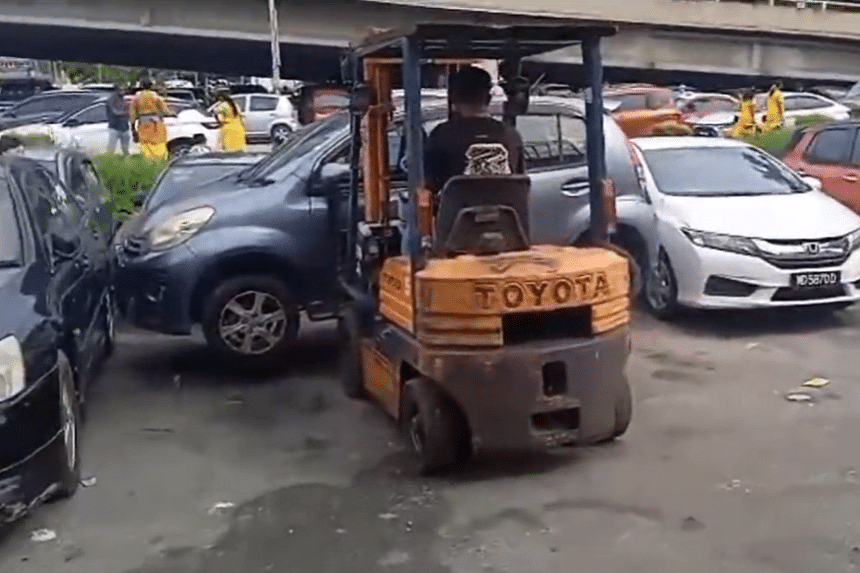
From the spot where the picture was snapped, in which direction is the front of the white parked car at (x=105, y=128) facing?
facing to the left of the viewer

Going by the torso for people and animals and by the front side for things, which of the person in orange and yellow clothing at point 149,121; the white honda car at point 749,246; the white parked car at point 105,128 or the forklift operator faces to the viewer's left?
the white parked car at point 105,128

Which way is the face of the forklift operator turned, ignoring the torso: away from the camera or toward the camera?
away from the camera

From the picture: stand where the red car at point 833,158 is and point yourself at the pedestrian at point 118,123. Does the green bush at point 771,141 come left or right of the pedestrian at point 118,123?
right

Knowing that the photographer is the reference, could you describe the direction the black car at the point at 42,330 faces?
facing the viewer and to the left of the viewer

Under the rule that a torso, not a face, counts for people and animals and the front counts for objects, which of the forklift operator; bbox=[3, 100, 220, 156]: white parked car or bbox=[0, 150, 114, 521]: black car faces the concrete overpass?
the forklift operator

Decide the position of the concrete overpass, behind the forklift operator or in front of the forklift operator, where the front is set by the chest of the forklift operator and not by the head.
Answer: in front

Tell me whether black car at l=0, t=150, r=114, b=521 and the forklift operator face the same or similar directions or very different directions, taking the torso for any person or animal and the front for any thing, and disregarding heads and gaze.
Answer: very different directions

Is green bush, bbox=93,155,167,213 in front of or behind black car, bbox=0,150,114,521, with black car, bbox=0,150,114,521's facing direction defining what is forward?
behind

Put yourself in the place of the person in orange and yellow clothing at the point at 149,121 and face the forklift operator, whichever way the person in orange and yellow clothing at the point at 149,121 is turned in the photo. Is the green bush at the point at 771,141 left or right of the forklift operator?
left

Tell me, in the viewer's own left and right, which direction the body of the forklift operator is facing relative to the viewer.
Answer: facing away from the viewer

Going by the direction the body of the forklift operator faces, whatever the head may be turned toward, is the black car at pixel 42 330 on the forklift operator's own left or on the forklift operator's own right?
on the forklift operator's own left

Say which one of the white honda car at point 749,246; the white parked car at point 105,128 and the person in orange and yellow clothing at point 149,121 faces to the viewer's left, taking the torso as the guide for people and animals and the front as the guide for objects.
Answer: the white parked car at point 105,128

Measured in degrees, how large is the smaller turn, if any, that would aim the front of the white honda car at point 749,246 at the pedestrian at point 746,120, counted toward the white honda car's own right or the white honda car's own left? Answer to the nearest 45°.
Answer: approximately 135° to the white honda car's own left

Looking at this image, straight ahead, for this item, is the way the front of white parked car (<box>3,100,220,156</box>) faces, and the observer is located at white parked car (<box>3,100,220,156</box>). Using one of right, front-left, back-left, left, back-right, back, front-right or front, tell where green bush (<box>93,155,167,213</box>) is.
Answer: left

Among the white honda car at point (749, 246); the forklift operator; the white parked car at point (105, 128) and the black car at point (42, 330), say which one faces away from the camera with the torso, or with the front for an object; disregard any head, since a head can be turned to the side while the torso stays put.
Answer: the forklift operator

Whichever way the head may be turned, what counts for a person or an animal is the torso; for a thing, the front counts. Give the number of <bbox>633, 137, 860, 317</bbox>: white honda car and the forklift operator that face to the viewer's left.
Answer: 0

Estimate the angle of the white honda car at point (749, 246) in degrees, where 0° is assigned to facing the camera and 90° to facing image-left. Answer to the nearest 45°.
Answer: approximately 315°
